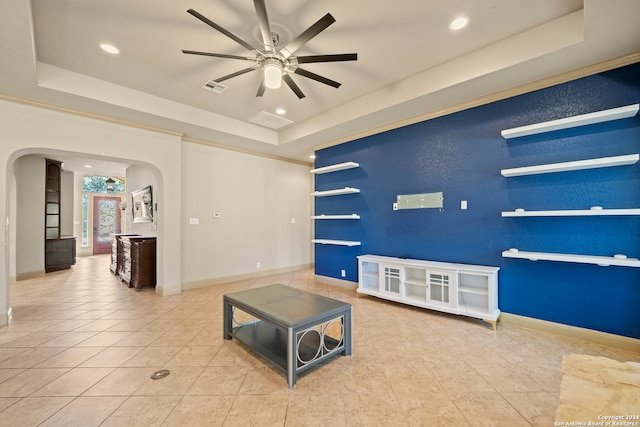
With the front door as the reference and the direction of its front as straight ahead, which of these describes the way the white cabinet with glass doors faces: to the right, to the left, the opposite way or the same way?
to the right

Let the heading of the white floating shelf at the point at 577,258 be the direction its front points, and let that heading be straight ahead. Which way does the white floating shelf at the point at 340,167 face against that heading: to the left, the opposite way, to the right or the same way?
the same way

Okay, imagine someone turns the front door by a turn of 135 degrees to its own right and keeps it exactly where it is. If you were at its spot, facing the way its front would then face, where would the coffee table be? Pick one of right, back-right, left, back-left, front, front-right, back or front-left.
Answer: back-left

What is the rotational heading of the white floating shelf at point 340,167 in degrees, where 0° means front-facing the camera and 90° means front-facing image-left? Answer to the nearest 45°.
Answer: approximately 45°

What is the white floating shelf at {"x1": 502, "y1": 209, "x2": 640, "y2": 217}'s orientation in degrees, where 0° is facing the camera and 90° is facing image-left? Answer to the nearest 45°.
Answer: approximately 0°

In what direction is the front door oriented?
toward the camera

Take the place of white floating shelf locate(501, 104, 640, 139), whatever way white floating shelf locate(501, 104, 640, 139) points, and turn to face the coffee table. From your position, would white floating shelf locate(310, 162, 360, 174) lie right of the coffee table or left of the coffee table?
right

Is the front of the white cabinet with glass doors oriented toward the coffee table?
yes

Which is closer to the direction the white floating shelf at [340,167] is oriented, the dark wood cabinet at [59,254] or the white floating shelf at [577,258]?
the dark wood cabinet

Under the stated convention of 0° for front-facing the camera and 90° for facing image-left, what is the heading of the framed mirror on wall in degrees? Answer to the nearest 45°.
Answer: approximately 45°

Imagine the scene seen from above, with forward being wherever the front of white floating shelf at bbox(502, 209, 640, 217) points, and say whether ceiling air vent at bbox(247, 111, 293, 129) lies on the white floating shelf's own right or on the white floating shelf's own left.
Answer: on the white floating shelf's own right

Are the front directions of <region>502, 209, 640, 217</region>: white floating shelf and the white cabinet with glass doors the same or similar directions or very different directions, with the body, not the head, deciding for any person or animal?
same or similar directions

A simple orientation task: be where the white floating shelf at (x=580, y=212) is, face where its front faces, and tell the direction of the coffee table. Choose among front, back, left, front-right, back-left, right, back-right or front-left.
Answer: front-right
